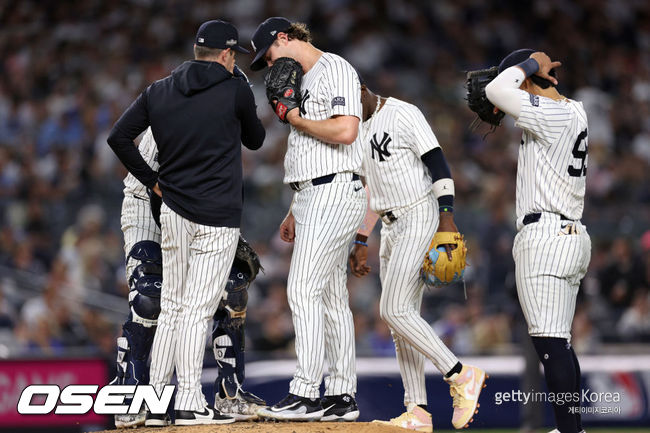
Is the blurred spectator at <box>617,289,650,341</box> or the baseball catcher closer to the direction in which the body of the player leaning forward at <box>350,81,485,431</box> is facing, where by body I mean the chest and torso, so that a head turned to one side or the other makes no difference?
the baseball catcher

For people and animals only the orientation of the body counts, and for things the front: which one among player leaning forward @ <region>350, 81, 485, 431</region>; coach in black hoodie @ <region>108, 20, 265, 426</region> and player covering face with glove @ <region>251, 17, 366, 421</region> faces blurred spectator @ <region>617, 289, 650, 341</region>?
coach in black hoodie @ <region>108, 20, 265, 426</region>

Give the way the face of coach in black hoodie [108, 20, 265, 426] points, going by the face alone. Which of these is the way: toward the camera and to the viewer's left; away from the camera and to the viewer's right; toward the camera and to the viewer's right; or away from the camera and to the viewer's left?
away from the camera and to the viewer's right

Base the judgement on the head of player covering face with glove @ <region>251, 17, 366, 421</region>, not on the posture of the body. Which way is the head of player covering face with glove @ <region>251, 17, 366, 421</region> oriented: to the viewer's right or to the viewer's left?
to the viewer's left

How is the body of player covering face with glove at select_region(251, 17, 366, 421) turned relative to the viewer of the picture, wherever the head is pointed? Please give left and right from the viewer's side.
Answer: facing to the left of the viewer

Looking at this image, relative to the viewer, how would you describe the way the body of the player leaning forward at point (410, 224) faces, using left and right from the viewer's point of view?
facing the viewer and to the left of the viewer

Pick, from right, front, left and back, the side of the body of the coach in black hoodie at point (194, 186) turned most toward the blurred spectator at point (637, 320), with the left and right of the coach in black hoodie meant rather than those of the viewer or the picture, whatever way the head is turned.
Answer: front

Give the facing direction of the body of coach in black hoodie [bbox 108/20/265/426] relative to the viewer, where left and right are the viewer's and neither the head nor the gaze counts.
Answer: facing away from the viewer and to the right of the viewer

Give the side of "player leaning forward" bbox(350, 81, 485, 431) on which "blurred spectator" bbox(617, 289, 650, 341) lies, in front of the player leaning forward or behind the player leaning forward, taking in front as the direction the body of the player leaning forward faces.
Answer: behind

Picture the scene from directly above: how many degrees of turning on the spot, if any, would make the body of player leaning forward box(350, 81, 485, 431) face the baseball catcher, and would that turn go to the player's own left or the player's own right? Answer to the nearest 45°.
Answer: approximately 45° to the player's own right
